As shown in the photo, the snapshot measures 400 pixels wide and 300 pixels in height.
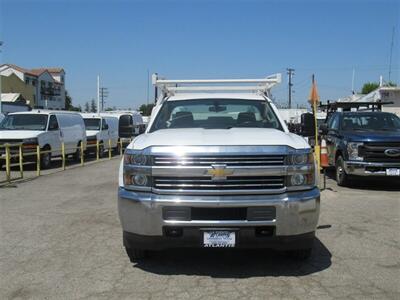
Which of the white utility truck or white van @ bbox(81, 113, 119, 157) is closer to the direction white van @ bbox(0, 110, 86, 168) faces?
the white utility truck

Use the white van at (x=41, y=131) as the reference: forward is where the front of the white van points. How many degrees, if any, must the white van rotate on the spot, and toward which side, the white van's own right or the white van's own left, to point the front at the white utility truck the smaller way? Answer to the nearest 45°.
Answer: approximately 45° to the white van's own left

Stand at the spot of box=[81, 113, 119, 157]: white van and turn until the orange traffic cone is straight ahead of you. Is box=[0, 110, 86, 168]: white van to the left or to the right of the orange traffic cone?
right

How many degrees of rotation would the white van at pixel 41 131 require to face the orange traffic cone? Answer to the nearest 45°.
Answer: approximately 90° to its left

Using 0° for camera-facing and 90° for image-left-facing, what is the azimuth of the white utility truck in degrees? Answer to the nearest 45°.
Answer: approximately 0°
